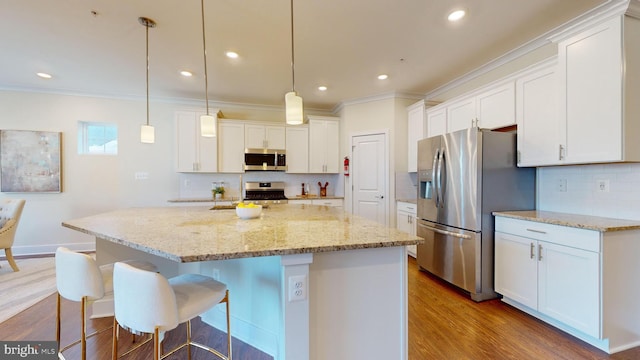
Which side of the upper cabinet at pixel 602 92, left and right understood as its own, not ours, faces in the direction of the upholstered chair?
front

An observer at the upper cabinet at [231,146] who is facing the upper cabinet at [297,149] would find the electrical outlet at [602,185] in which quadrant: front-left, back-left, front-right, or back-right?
front-right

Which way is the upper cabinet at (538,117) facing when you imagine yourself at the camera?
facing the viewer and to the left of the viewer

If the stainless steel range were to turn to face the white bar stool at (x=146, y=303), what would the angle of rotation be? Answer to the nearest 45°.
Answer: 0° — it already faces it

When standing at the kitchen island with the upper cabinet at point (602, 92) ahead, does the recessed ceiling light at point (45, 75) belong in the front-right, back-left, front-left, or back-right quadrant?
back-left

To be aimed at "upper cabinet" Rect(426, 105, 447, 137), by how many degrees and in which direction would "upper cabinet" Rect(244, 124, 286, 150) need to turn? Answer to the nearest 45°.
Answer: approximately 45° to its left

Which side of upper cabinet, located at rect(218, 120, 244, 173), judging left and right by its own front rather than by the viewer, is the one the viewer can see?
front

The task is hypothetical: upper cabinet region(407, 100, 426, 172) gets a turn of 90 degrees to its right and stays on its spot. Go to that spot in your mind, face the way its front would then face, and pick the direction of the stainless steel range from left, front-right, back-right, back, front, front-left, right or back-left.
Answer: front-left

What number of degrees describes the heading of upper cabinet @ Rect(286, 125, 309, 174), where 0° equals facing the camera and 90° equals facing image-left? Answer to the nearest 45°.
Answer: approximately 0°

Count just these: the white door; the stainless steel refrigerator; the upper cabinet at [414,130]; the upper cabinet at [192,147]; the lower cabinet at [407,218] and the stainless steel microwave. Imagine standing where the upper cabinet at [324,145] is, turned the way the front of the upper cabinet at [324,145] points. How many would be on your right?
2

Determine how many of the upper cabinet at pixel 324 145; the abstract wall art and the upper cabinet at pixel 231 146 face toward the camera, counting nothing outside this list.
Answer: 3

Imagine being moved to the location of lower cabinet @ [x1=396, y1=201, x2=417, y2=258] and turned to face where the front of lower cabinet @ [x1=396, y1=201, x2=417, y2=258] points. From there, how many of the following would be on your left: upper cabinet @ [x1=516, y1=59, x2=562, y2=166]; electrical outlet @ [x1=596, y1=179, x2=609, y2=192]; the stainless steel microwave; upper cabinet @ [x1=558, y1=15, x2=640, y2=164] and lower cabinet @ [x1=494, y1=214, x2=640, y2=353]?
4

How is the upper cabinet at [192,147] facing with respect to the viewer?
toward the camera

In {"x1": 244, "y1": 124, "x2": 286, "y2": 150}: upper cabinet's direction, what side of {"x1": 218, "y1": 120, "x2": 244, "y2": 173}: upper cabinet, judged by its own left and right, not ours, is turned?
left

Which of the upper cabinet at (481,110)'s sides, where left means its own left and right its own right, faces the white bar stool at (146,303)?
front
